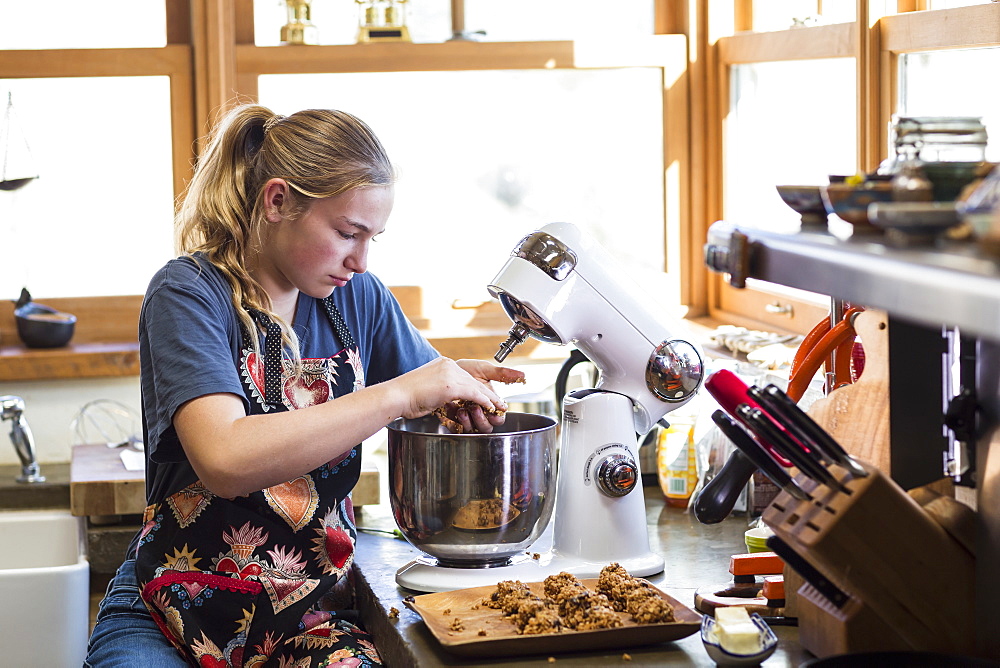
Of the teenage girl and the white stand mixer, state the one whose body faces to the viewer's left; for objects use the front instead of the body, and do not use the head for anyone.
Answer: the white stand mixer

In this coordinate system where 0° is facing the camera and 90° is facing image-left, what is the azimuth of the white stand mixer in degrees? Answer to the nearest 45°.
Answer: approximately 90°

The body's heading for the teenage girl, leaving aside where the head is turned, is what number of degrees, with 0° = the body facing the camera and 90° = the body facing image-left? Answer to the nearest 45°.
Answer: approximately 315°

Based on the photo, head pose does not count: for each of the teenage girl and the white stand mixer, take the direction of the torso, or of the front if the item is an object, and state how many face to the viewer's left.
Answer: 1

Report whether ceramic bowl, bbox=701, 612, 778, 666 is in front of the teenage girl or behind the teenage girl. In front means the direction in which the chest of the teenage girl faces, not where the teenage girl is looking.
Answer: in front

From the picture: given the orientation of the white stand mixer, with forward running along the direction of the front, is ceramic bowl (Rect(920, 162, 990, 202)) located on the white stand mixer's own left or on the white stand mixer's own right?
on the white stand mixer's own left

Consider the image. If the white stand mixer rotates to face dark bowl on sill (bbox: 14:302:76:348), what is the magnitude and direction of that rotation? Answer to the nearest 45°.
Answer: approximately 45° to its right

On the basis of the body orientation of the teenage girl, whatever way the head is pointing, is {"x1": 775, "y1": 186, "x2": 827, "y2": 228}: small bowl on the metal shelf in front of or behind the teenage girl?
in front
